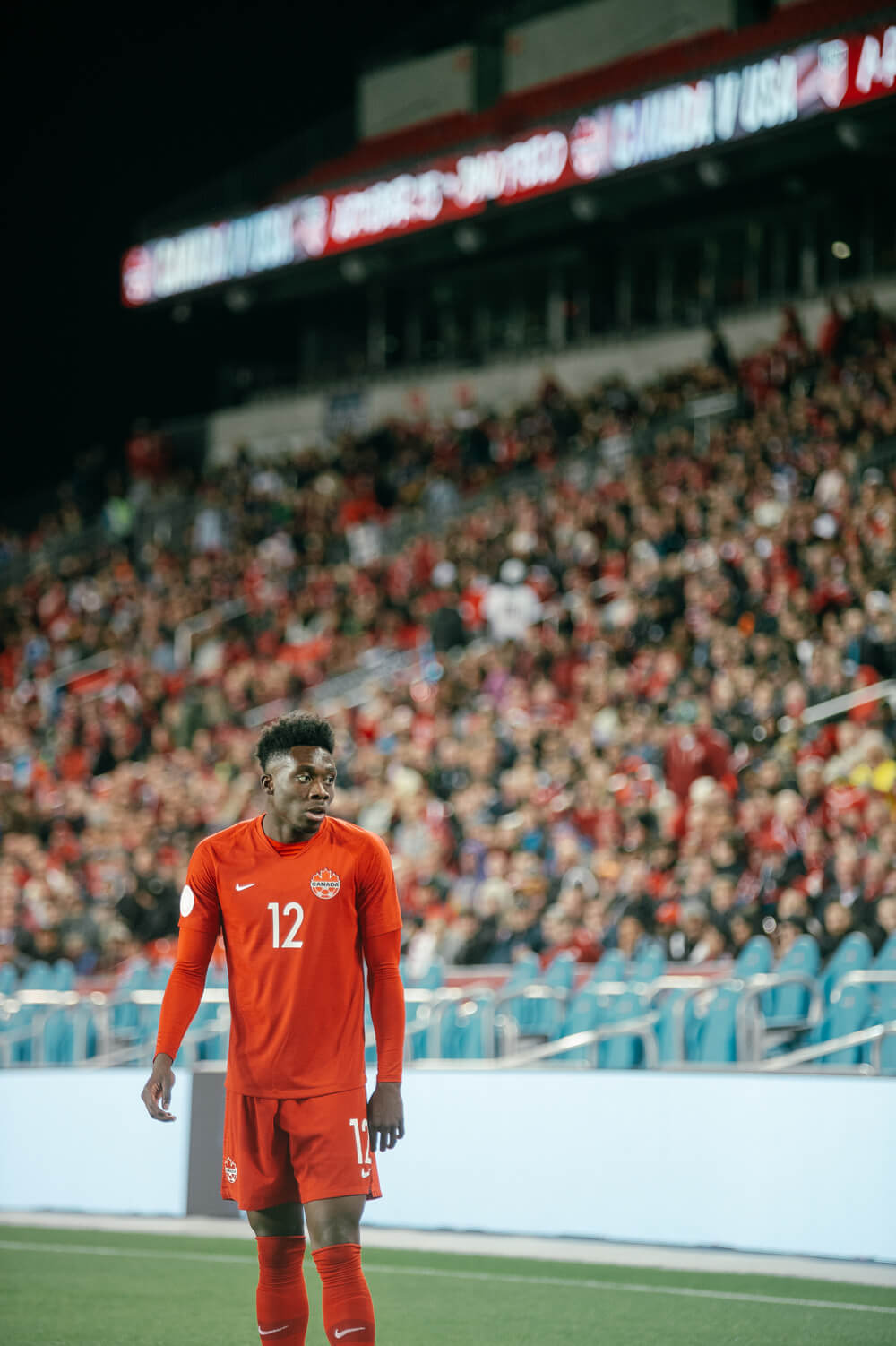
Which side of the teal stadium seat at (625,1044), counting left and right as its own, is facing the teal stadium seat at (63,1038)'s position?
right

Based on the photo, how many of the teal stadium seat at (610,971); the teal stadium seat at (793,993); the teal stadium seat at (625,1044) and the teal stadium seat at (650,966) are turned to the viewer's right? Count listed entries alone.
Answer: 0

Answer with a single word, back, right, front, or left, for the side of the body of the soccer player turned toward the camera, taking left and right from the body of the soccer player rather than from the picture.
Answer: front

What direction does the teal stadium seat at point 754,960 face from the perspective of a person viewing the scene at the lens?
facing the viewer and to the left of the viewer

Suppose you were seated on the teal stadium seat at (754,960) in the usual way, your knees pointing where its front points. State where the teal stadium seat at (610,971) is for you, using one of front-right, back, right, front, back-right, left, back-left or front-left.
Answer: right

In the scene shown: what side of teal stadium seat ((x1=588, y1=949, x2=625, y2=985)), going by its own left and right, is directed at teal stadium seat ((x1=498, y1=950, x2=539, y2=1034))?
right

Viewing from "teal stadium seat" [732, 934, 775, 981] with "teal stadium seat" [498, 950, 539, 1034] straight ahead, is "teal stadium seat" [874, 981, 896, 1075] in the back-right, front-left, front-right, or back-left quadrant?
back-left

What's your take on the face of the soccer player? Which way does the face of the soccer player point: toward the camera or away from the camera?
toward the camera

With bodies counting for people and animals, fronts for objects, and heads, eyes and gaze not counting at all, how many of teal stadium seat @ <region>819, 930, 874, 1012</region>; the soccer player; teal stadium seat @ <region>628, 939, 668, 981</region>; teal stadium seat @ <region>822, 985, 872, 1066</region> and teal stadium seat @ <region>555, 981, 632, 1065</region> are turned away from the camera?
0

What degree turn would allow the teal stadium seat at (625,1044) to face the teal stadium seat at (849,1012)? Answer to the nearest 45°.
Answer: approximately 90° to its left

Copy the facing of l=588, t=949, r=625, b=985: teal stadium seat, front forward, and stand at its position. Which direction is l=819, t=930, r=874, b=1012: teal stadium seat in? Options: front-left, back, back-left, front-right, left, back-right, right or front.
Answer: left

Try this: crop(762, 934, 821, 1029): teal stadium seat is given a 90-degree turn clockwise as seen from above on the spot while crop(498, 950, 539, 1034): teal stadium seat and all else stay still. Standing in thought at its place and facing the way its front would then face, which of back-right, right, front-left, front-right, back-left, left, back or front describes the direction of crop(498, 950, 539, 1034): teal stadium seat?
front

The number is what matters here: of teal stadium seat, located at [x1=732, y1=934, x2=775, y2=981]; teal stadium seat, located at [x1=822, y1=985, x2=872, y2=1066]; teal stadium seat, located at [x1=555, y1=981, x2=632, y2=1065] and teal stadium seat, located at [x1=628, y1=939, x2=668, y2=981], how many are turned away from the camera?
0

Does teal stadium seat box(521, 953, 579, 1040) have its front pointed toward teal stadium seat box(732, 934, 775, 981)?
no

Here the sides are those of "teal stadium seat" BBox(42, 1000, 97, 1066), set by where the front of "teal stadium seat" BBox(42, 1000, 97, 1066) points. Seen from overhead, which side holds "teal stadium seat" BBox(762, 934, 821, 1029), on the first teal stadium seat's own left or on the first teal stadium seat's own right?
on the first teal stadium seat's own left

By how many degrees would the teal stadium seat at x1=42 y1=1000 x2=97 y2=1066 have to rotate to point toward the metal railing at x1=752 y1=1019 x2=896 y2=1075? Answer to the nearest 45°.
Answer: approximately 90° to its left

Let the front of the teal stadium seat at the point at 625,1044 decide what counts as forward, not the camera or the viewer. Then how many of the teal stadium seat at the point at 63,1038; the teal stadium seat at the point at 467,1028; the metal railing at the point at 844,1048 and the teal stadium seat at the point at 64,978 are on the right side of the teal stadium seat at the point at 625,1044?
3

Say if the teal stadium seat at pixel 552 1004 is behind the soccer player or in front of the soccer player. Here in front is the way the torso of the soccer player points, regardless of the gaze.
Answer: behind

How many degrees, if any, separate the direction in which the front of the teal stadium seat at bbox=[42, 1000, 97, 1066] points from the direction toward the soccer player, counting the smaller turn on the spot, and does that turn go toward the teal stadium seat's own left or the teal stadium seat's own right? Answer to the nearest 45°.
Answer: approximately 45° to the teal stadium seat's own left

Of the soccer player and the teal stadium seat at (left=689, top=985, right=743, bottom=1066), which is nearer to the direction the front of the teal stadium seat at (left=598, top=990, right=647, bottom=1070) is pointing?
the soccer player

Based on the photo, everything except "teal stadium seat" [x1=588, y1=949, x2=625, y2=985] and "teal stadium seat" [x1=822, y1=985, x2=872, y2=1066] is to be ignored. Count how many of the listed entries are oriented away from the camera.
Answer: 0
